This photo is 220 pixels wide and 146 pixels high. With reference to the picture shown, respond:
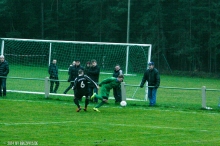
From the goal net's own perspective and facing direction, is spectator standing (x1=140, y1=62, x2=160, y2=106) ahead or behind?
ahead

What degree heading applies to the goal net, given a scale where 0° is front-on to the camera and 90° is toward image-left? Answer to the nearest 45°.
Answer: approximately 0°
